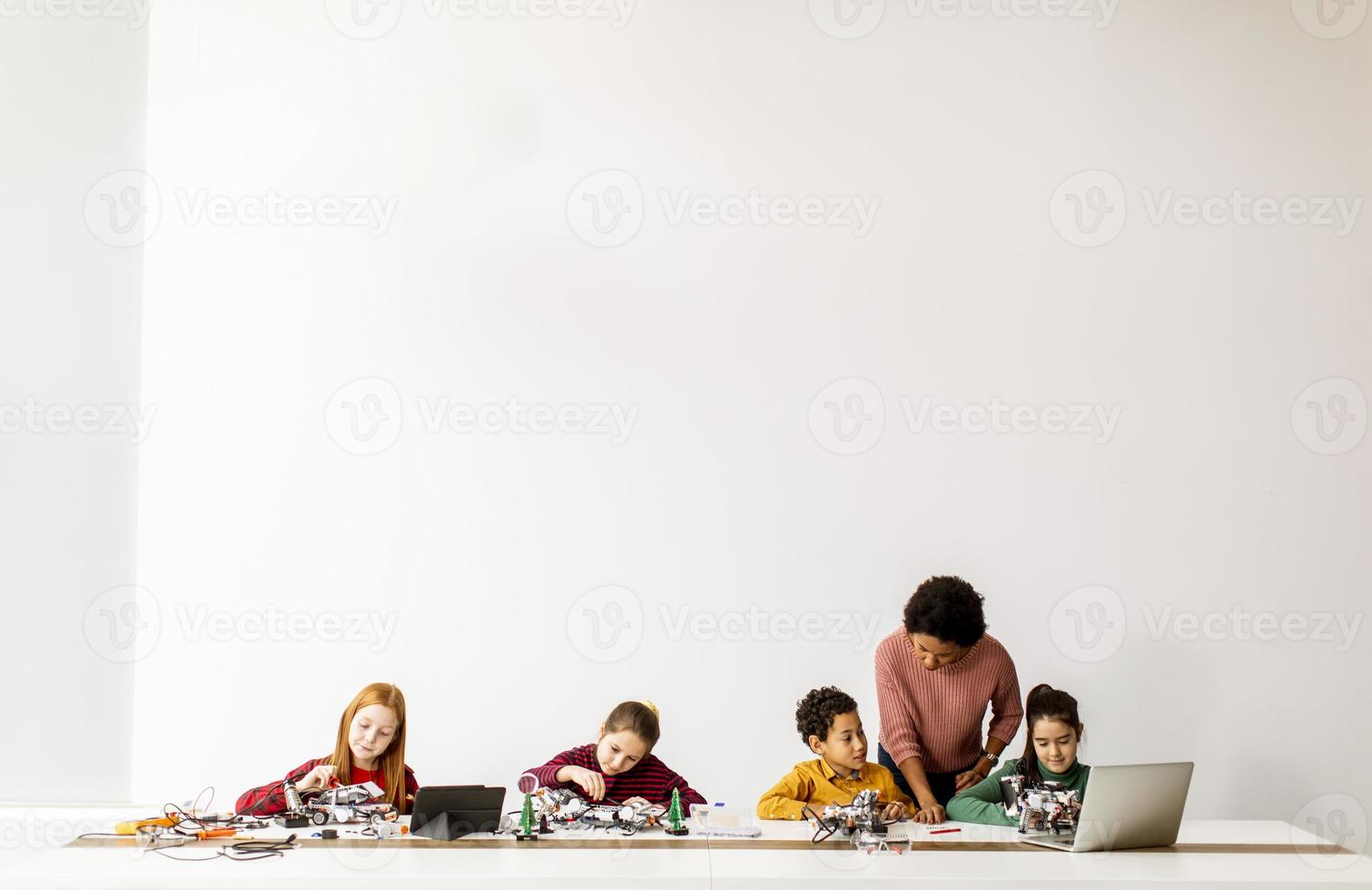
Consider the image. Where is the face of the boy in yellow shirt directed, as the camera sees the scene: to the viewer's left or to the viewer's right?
to the viewer's right

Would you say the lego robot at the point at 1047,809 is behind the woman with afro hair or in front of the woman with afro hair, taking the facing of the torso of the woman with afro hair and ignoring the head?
in front

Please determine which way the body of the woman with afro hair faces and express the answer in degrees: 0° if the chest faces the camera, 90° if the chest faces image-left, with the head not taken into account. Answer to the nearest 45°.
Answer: approximately 0°

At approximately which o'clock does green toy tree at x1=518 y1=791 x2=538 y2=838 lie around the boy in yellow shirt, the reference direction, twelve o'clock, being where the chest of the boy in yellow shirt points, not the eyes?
The green toy tree is roughly at 3 o'clock from the boy in yellow shirt.

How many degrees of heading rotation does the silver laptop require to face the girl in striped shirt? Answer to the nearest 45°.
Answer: approximately 45° to its left

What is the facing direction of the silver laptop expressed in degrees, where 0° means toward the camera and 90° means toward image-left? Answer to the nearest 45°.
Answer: approximately 135°

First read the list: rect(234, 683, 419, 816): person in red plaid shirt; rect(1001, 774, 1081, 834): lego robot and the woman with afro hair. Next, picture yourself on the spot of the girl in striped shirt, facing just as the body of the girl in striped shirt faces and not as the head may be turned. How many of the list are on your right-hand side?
1

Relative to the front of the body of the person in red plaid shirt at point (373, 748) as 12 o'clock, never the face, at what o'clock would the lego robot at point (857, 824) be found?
The lego robot is roughly at 10 o'clock from the person in red plaid shirt.
